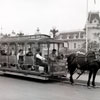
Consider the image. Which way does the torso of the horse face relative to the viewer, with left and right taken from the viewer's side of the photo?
facing to the right of the viewer

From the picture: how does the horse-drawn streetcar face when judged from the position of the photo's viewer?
facing the viewer and to the right of the viewer

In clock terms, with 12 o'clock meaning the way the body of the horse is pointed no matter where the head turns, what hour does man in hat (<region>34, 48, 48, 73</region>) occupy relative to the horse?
The man in hat is roughly at 7 o'clock from the horse.

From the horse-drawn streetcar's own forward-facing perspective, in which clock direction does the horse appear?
The horse is roughly at 12 o'clock from the horse-drawn streetcar.

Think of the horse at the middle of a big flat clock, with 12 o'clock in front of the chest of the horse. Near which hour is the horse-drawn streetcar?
The horse-drawn streetcar is roughly at 7 o'clock from the horse.

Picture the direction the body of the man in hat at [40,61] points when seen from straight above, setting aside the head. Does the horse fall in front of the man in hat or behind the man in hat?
in front

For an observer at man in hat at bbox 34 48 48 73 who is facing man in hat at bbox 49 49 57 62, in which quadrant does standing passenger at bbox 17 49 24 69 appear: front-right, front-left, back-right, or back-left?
back-left
